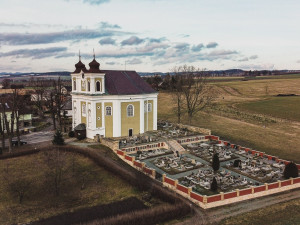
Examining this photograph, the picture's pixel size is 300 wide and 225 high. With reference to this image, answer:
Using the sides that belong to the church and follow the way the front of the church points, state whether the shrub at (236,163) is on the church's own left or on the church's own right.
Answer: on the church's own left

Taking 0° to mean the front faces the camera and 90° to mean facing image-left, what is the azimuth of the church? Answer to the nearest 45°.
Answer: approximately 45°

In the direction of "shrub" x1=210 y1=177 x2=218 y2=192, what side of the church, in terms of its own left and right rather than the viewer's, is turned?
left

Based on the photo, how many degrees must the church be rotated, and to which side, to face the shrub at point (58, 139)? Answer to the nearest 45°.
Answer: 0° — it already faces it
